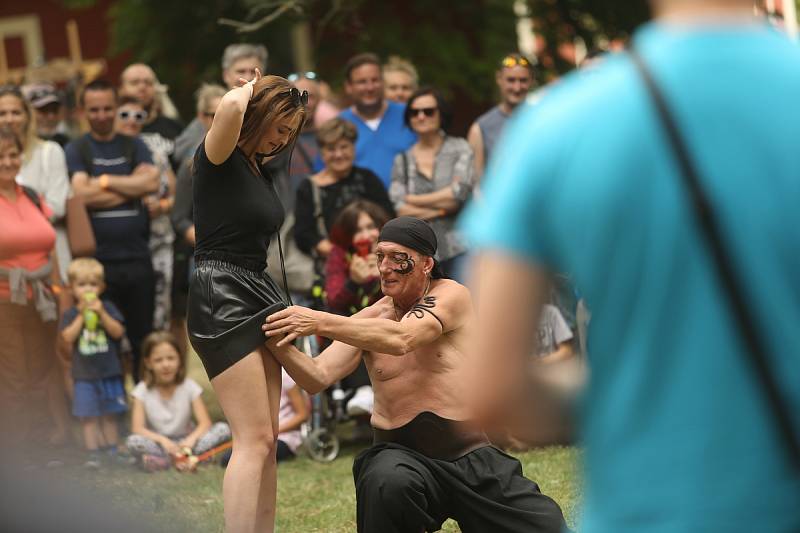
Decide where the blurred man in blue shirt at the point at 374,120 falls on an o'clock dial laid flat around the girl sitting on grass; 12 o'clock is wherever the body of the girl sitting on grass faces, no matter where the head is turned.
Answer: The blurred man in blue shirt is roughly at 8 o'clock from the girl sitting on grass.

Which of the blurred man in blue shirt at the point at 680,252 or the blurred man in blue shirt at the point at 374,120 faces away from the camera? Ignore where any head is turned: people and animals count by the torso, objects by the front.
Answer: the blurred man in blue shirt at the point at 680,252

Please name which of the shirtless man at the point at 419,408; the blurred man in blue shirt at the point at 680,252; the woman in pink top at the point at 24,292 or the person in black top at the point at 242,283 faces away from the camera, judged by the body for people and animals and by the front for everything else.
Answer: the blurred man in blue shirt

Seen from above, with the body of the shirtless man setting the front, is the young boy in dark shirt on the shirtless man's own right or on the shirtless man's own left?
on the shirtless man's own right

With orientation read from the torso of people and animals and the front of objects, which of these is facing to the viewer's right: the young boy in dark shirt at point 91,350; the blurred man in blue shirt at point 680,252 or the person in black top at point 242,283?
the person in black top

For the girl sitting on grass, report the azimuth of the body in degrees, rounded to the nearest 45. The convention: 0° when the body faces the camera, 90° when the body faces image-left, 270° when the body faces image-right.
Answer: approximately 0°

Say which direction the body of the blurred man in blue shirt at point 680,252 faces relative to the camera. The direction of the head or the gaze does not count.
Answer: away from the camera
